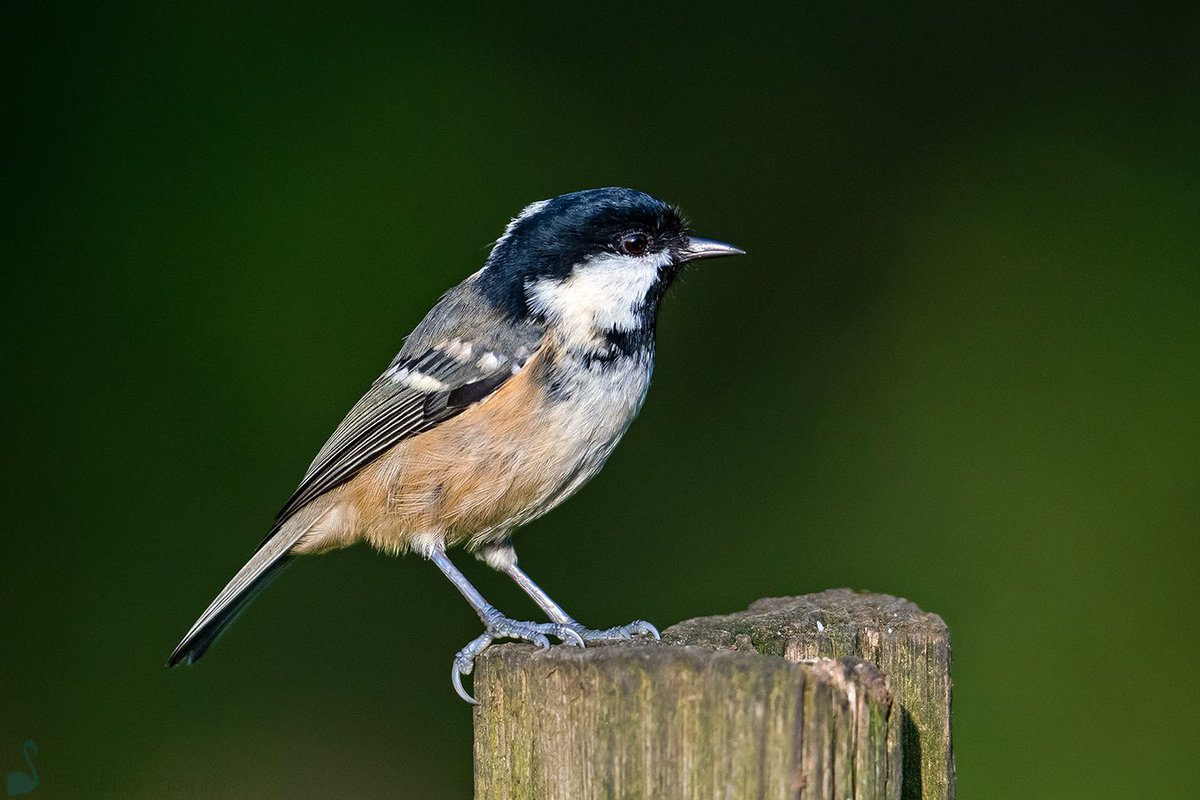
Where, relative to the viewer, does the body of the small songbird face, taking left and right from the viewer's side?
facing to the right of the viewer
